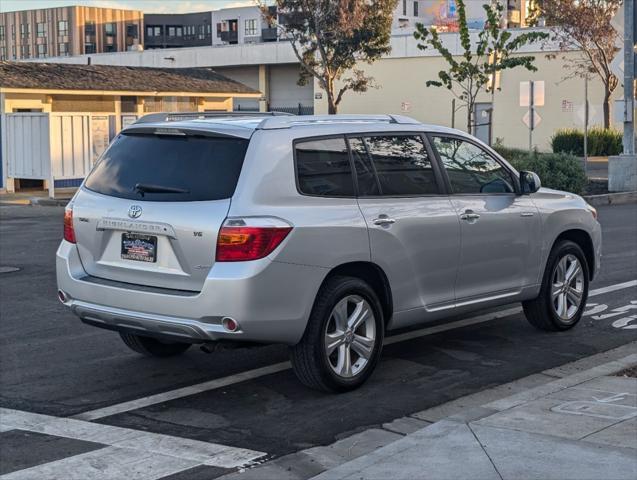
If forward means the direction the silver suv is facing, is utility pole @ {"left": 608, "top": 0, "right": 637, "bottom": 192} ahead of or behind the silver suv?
ahead

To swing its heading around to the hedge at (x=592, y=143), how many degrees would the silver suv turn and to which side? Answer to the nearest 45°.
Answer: approximately 45° to its left

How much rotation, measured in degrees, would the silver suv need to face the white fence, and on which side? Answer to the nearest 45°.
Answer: approximately 45° to its left

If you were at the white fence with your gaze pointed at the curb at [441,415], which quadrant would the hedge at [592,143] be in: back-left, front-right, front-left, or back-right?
back-left

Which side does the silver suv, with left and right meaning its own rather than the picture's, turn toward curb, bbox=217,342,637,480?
right

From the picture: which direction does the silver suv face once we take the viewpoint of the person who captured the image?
facing away from the viewer and to the right of the viewer

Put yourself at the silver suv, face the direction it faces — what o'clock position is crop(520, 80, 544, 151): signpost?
The signpost is roughly at 11 o'clock from the silver suv.
